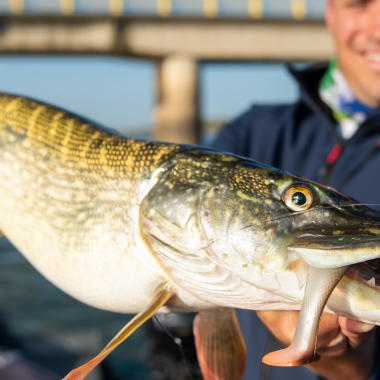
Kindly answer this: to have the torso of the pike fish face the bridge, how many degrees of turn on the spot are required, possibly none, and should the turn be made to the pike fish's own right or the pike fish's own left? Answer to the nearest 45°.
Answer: approximately 90° to the pike fish's own left

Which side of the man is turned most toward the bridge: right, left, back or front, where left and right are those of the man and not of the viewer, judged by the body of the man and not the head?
back

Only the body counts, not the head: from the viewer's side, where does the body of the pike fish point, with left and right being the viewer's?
facing to the right of the viewer

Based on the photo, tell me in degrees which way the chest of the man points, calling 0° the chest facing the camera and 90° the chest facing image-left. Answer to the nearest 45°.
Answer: approximately 0°
